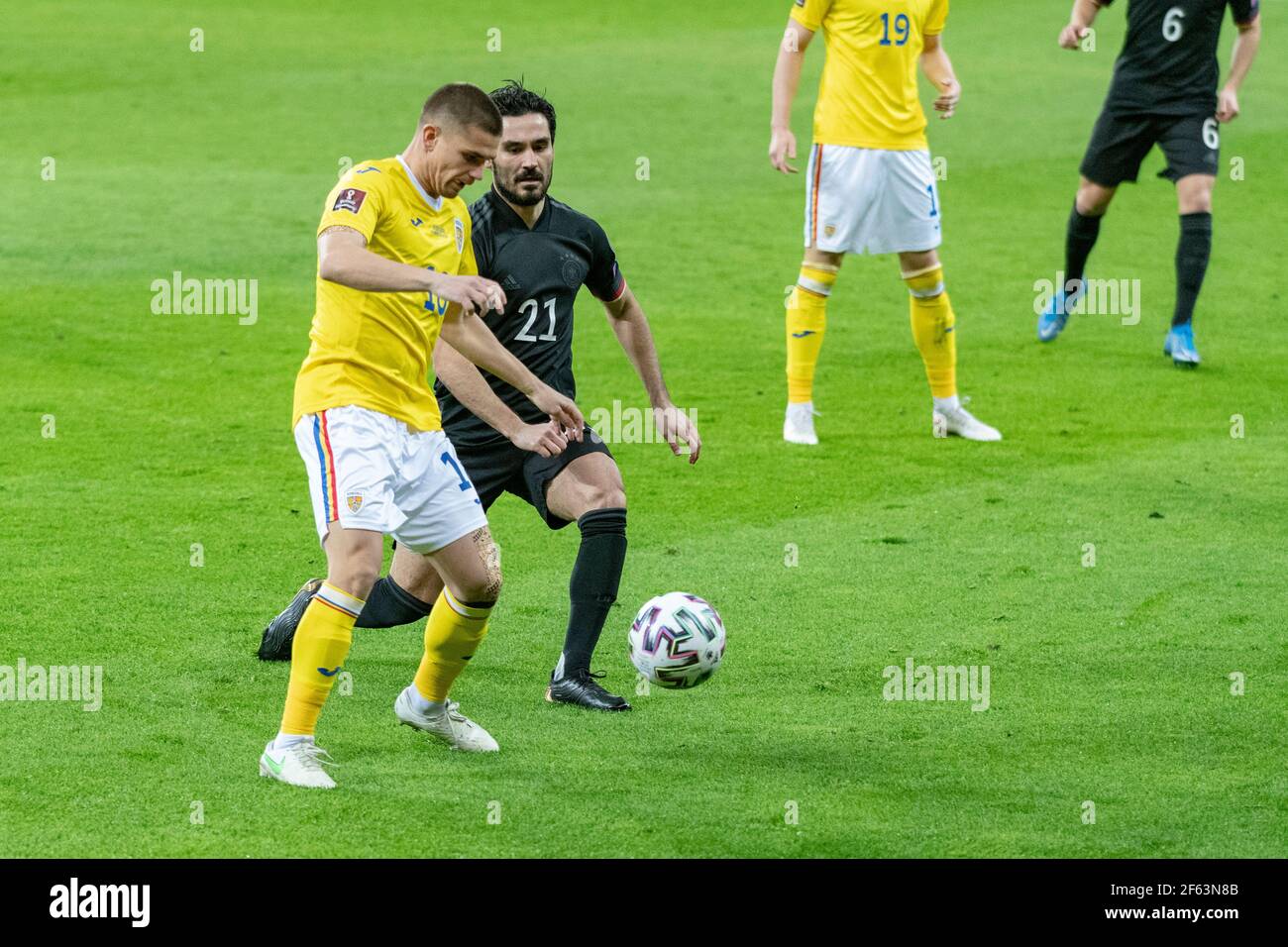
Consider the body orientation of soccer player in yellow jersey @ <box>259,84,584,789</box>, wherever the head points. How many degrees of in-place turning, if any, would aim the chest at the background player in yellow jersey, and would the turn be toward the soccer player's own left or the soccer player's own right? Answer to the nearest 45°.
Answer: approximately 90° to the soccer player's own left

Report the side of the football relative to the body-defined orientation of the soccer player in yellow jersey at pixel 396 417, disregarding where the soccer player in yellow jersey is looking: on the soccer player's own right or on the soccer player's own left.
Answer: on the soccer player's own left

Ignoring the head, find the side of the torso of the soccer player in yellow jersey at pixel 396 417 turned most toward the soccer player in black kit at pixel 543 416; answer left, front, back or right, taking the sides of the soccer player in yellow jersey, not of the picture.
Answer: left

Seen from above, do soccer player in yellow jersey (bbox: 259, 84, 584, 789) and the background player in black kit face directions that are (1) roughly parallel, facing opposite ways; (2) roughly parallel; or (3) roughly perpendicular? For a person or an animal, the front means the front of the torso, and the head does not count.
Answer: roughly perpendicular

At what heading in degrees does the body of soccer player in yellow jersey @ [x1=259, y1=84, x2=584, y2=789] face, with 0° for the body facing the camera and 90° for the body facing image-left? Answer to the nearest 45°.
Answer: approximately 315°

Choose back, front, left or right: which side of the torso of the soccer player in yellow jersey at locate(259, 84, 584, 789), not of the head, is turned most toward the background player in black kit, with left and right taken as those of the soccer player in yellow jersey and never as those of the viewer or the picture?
left
